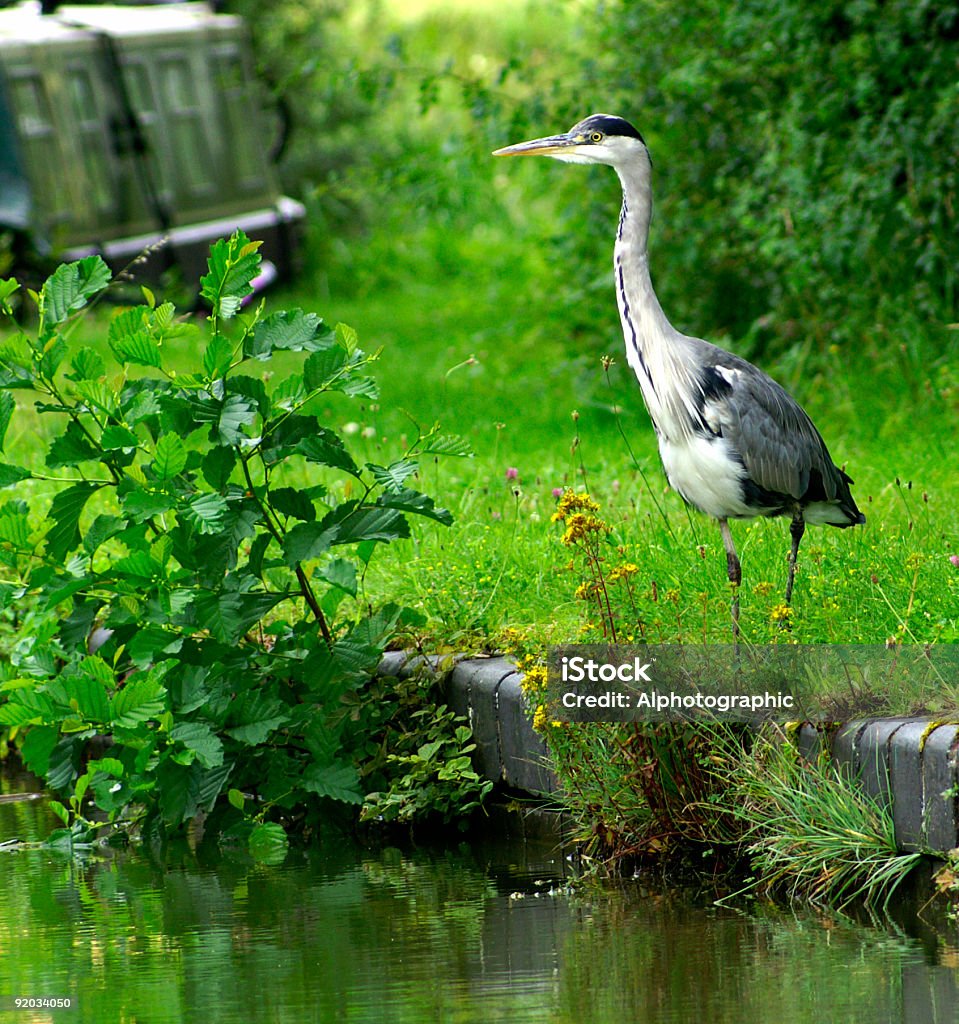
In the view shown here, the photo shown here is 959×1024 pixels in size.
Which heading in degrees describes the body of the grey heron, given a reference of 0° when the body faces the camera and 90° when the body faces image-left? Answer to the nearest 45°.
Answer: approximately 45°

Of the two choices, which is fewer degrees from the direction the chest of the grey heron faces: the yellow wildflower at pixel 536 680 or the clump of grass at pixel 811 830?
the yellow wildflower

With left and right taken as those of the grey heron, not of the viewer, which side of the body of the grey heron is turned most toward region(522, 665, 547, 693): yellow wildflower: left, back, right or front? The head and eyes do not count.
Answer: front

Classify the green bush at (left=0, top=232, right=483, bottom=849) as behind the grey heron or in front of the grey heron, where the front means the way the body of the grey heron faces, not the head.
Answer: in front
